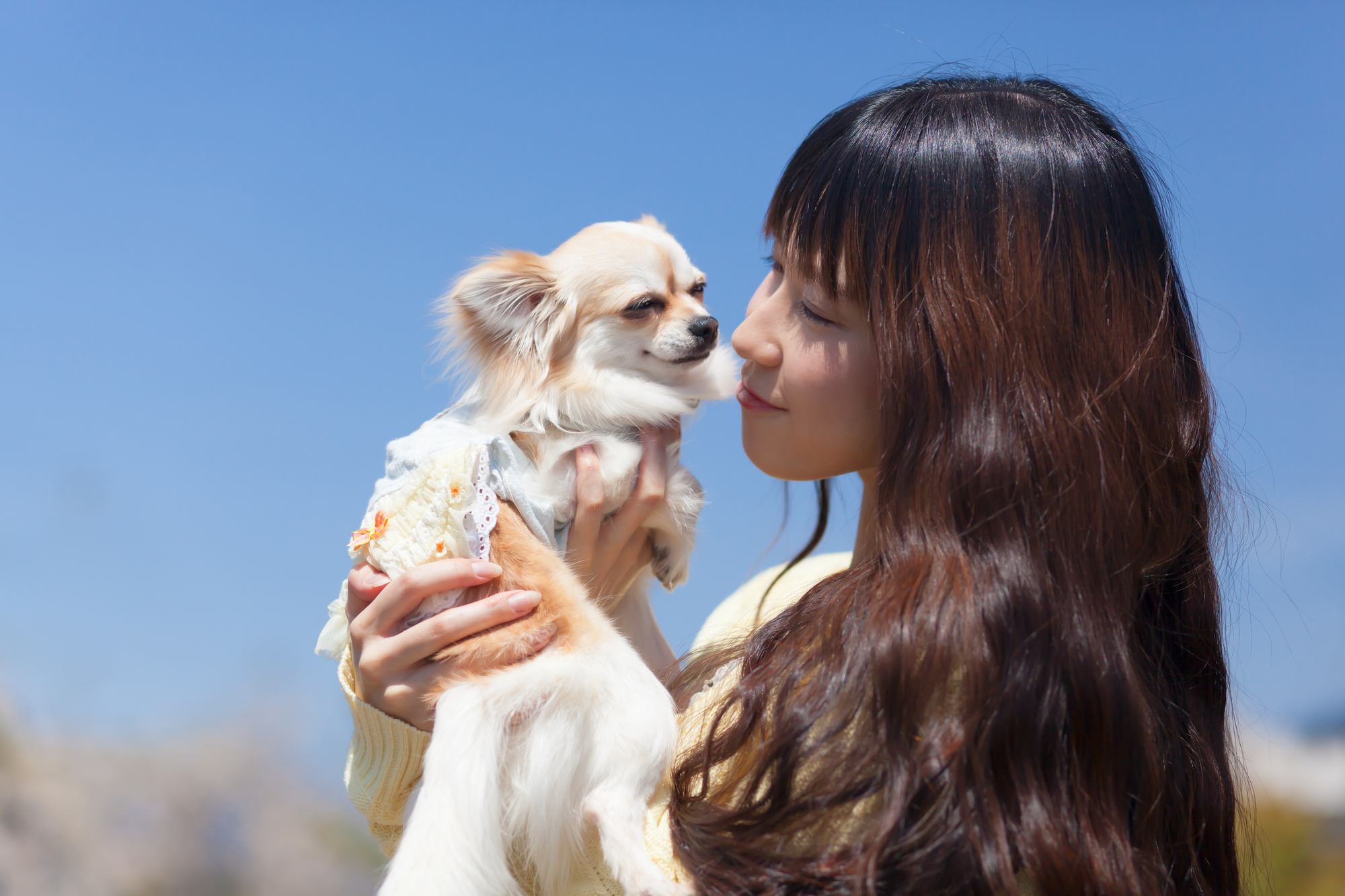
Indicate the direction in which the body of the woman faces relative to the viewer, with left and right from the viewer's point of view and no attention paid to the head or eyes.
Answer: facing to the left of the viewer

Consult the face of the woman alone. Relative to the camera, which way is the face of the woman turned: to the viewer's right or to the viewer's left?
to the viewer's left
